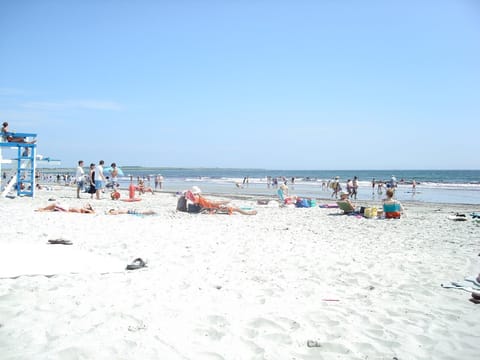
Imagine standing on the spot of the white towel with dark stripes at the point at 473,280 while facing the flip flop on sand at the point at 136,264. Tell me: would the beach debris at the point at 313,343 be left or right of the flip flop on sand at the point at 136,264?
left
